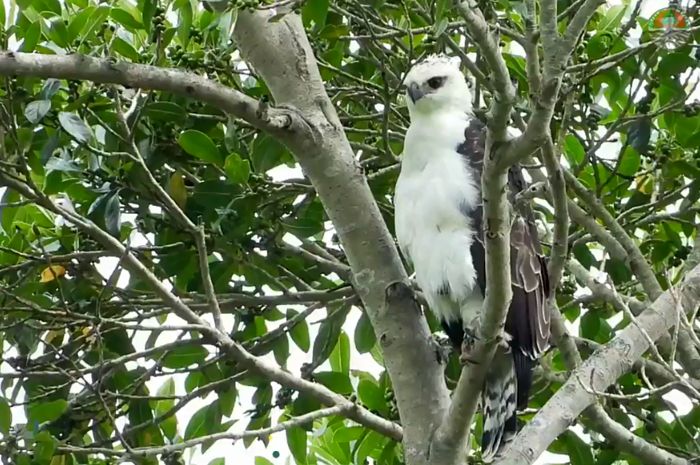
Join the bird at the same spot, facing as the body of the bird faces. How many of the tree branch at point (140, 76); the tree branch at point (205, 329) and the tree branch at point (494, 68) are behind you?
0

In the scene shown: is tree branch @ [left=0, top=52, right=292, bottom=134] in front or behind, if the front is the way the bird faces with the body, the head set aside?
in front

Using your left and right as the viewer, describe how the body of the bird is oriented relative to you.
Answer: facing the viewer and to the left of the viewer

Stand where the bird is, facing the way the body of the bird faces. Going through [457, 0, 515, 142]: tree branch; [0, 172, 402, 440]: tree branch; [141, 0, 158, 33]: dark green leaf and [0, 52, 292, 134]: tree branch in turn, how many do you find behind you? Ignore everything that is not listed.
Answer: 0

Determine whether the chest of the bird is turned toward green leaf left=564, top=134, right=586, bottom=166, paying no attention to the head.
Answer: no

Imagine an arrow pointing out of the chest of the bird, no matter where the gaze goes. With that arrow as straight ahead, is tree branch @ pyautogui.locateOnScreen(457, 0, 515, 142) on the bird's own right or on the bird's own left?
on the bird's own left
